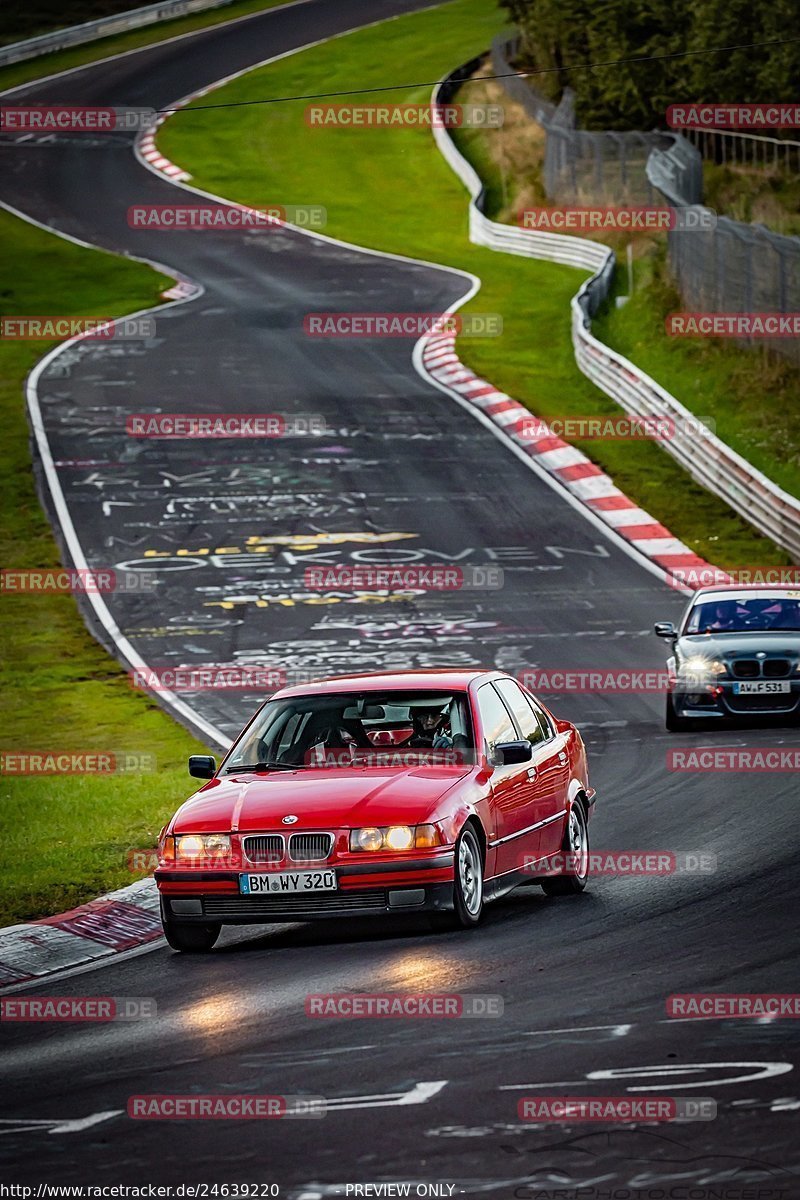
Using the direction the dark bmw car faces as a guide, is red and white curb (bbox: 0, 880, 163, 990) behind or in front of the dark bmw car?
in front

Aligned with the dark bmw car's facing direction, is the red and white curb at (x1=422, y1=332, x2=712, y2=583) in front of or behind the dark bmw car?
behind

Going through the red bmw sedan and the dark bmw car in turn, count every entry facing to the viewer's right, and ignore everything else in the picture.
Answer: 0

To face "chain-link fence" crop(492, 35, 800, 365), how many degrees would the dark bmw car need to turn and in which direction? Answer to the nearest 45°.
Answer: approximately 180°

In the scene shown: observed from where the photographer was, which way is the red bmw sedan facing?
facing the viewer and to the left of the viewer

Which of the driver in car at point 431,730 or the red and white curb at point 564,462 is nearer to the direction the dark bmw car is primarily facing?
the driver in car

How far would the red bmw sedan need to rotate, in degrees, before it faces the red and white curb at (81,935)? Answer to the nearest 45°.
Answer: approximately 45° to its right

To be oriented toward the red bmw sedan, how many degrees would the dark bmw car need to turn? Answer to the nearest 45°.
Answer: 0° — it already faces it

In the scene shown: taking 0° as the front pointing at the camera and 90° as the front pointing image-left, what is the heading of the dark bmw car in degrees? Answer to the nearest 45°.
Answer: approximately 0°

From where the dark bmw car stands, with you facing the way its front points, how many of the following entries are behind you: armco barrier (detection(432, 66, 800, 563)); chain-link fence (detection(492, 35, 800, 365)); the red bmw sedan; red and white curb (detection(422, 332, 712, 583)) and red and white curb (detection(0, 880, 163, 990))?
3

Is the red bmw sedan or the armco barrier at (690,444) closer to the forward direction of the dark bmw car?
the red bmw sedan

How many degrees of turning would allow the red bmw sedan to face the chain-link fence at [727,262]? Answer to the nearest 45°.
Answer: approximately 135° to its right

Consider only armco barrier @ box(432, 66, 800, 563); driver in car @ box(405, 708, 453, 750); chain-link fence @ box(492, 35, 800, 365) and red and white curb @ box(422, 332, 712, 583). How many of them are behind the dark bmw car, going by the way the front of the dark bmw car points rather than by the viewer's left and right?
3
